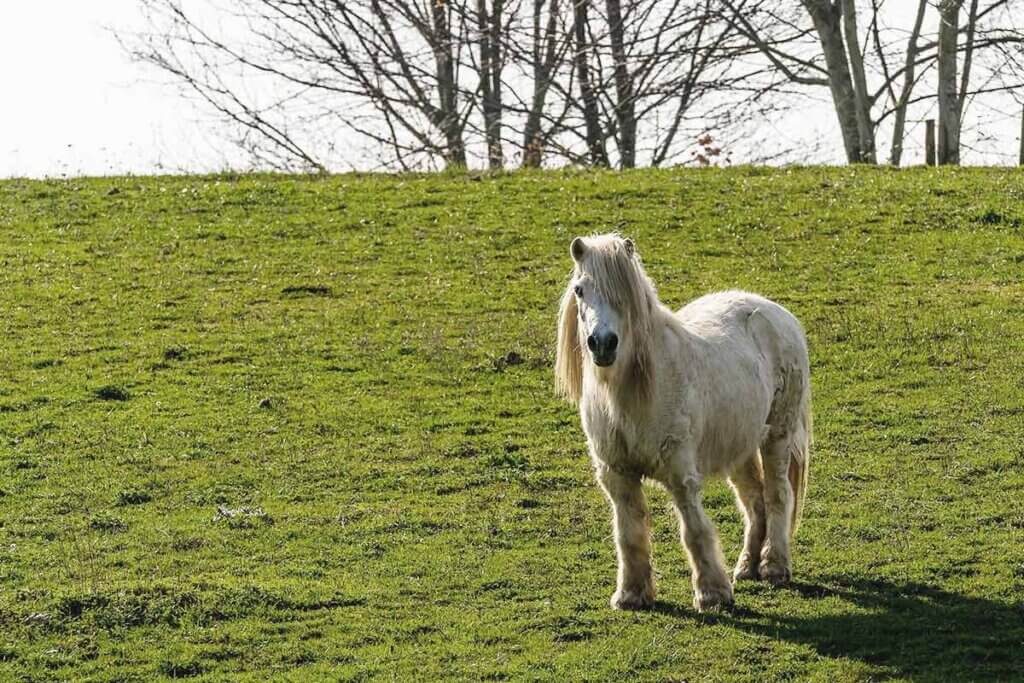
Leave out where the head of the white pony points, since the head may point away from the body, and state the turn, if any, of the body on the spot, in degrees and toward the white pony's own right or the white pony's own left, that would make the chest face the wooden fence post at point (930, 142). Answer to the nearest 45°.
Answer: approximately 135° to the white pony's own right

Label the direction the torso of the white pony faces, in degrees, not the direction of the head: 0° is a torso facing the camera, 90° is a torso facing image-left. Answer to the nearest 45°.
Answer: approximately 45°
